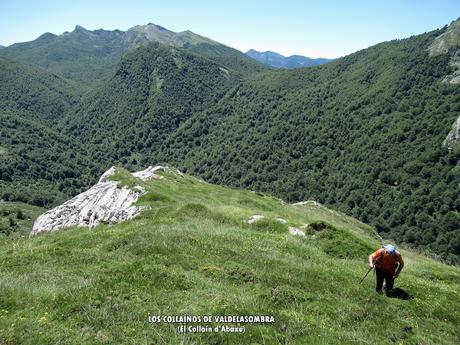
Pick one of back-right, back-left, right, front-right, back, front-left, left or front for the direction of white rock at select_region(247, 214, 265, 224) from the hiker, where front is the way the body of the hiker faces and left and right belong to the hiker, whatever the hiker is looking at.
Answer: back-right

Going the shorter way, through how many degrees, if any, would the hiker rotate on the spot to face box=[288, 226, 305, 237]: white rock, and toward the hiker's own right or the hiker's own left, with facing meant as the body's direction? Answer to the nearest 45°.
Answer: approximately 135° to the hiker's own right

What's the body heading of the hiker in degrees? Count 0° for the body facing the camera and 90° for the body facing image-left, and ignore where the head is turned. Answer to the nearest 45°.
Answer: approximately 0°

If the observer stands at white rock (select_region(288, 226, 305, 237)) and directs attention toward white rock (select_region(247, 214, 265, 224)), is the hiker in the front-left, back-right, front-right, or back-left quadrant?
back-left
